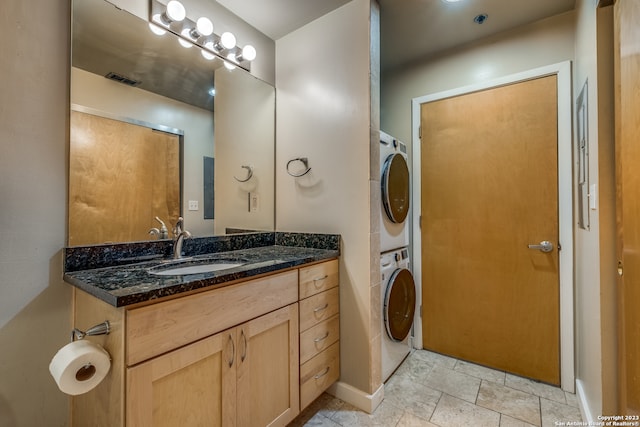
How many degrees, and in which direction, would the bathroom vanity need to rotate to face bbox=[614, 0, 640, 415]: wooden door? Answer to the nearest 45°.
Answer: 0° — it already faces it

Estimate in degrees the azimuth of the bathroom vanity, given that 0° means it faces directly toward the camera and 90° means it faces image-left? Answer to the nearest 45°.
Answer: approximately 315°

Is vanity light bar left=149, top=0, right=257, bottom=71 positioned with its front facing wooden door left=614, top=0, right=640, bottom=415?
yes

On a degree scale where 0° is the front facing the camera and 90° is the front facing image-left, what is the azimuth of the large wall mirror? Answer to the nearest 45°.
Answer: approximately 315°

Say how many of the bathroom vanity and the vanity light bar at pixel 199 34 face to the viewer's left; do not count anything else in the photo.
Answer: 0

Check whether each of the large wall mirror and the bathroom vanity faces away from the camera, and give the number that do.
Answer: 0
